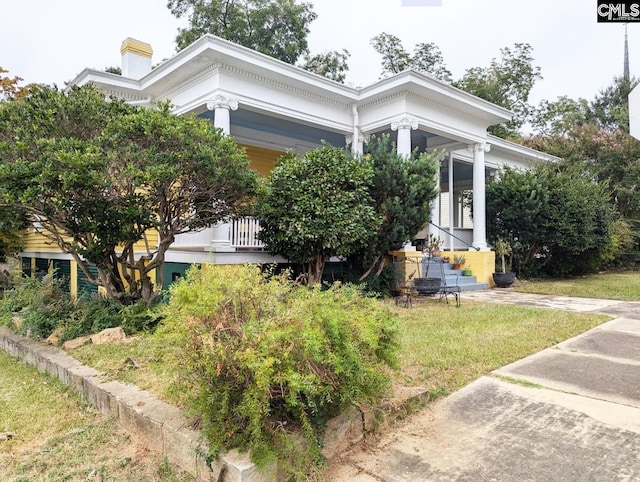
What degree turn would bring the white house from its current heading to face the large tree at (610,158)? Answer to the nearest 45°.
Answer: approximately 90° to its left

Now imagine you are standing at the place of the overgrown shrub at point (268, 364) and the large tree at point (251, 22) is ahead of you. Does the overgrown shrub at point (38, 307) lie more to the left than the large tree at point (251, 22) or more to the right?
left

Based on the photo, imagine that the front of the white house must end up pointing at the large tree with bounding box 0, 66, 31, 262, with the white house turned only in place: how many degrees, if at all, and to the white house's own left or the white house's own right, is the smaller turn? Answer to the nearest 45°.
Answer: approximately 135° to the white house's own right

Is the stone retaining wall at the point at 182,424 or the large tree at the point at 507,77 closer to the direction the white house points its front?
the stone retaining wall

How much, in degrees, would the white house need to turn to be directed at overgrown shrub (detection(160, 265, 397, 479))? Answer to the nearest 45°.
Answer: approximately 45° to its right

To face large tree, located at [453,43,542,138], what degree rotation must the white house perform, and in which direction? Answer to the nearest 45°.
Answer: approximately 90° to its left

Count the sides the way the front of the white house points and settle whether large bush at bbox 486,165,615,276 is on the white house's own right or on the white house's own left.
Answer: on the white house's own left

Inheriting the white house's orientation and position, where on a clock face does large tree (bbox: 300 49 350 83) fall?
The large tree is roughly at 8 o'clock from the white house.

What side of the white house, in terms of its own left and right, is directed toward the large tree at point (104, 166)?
right

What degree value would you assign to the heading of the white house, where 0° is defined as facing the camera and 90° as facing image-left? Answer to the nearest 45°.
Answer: approximately 315°

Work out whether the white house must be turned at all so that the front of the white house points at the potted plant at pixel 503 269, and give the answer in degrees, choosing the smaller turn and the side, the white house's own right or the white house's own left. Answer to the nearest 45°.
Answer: approximately 45° to the white house's own left
